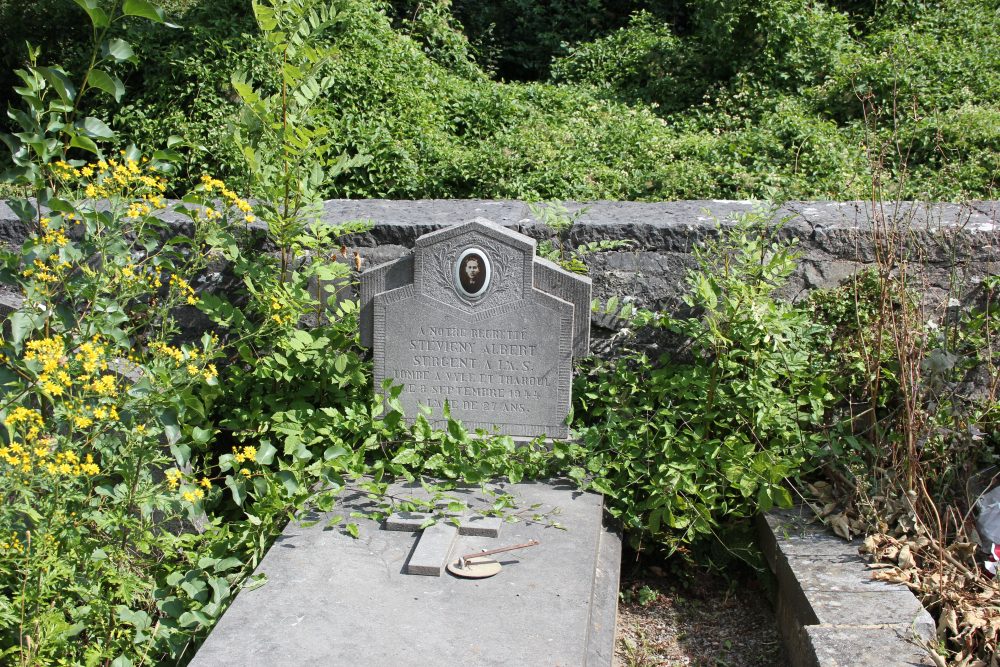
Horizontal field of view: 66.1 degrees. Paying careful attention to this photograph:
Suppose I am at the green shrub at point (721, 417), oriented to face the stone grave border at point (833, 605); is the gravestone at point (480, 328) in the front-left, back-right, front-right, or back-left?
back-right

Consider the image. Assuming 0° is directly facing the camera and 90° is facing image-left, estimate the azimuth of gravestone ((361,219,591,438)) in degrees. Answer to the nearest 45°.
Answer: approximately 0°

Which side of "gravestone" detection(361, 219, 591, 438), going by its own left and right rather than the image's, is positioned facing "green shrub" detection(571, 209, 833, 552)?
left
